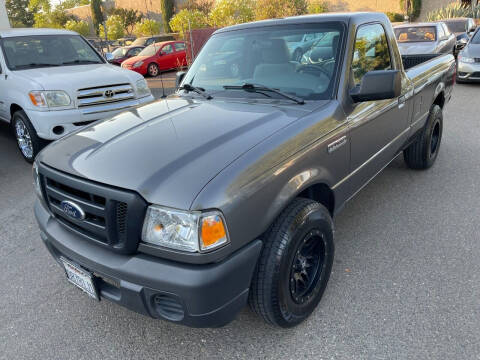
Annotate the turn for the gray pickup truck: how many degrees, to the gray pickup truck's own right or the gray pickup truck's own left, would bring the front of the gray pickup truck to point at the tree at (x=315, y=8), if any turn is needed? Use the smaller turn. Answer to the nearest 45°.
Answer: approximately 135° to the gray pickup truck's own right

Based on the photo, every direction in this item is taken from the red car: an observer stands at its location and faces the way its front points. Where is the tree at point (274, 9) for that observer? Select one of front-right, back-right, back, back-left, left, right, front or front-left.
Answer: back

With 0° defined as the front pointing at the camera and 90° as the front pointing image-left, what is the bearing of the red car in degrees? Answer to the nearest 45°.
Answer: approximately 45°

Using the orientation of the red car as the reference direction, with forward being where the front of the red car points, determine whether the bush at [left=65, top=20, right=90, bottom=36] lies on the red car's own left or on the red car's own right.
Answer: on the red car's own right

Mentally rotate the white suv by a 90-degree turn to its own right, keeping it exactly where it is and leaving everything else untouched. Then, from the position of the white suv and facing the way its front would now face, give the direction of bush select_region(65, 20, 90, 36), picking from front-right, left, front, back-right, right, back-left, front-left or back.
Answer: back-right

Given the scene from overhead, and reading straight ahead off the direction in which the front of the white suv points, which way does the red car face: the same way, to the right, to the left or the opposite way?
to the right

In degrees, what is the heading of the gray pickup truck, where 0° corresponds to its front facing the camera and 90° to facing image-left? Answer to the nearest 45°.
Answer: approximately 45°

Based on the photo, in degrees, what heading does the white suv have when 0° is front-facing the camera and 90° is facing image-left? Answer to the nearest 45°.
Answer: approximately 315°

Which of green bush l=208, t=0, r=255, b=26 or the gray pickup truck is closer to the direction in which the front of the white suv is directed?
the gray pickup truck

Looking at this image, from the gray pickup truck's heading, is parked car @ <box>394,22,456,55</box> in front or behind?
behind

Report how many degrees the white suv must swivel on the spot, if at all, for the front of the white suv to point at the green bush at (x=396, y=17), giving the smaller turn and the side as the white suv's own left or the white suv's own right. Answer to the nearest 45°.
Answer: approximately 90° to the white suv's own left

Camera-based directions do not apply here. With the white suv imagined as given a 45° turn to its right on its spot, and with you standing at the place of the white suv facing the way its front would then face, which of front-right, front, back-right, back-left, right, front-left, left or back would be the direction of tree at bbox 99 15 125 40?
back
